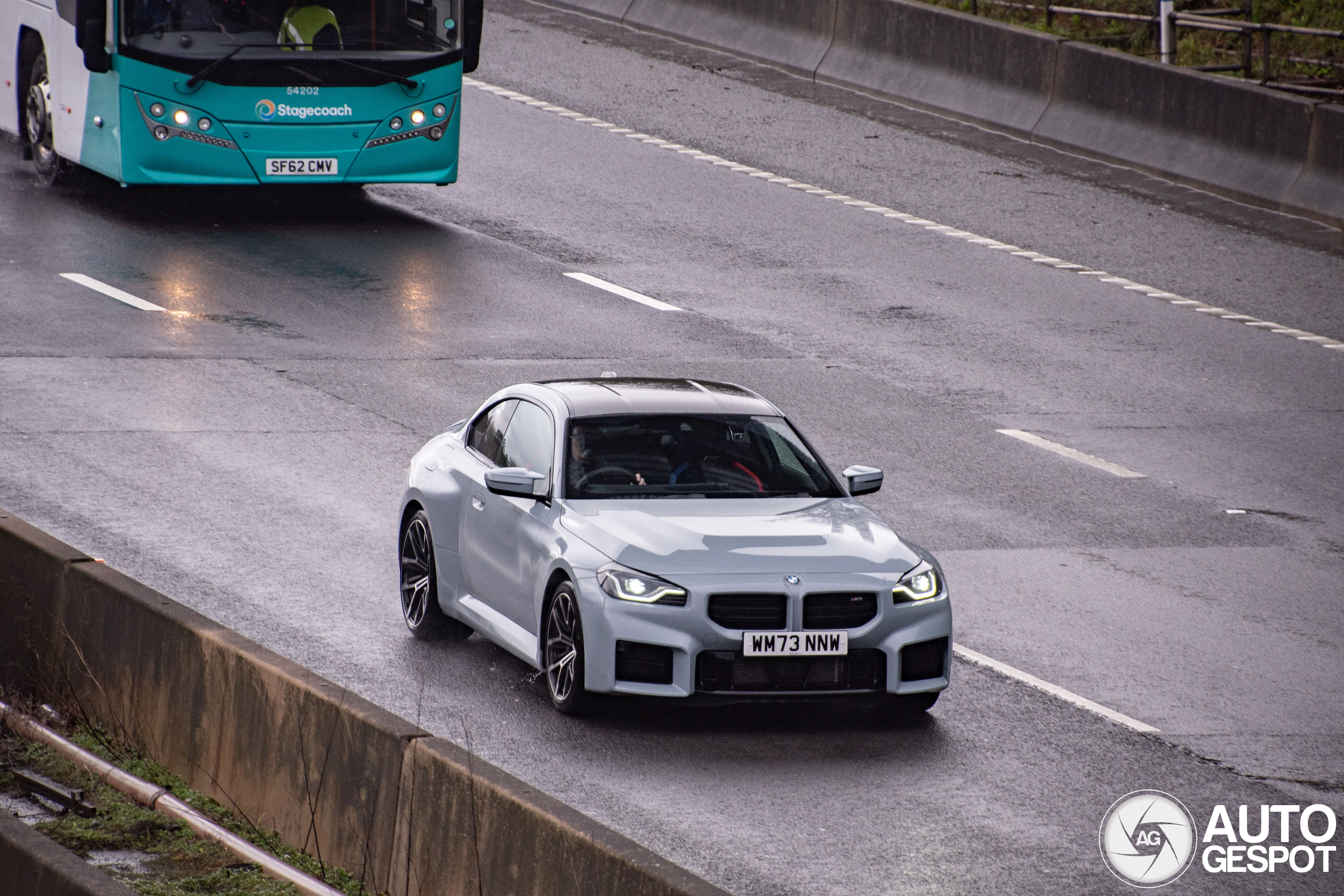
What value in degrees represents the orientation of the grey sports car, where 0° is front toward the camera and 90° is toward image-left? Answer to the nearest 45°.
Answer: approximately 315°

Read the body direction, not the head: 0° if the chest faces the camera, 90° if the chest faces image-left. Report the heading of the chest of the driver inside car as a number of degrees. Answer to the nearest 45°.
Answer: approximately 315°

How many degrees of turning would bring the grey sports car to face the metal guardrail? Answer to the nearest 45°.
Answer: approximately 135° to its left

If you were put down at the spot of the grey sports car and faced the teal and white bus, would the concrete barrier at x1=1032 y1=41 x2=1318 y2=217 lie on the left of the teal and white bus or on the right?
right

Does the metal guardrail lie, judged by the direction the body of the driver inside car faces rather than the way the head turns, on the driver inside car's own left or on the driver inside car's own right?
on the driver inside car's own left

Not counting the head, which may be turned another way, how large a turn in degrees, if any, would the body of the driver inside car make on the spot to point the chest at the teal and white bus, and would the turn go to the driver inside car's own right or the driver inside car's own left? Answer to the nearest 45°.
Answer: approximately 135° to the driver inside car's own left

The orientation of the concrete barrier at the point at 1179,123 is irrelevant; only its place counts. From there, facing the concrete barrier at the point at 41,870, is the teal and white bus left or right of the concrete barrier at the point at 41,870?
right

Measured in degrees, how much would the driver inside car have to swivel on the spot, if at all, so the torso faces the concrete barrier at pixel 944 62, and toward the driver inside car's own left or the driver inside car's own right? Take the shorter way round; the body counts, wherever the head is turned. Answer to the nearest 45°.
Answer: approximately 135° to the driver inside car's own left

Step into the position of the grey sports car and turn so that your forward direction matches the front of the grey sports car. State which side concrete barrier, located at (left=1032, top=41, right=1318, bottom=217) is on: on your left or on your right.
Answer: on your left

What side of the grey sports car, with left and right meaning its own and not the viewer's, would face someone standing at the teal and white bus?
back

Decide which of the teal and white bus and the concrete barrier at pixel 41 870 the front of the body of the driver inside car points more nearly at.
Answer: the concrete barrier
